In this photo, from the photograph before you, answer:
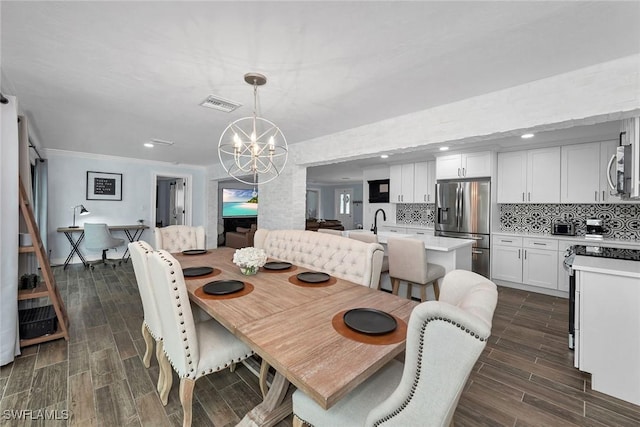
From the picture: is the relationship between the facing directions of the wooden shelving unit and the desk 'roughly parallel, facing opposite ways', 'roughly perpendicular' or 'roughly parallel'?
roughly perpendicular

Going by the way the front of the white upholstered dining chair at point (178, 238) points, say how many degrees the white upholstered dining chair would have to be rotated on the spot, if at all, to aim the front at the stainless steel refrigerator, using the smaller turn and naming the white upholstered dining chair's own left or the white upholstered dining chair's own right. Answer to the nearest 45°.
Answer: approximately 90° to the white upholstered dining chair's own left

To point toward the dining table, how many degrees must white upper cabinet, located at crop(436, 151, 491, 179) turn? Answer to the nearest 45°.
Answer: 0° — it already faces it

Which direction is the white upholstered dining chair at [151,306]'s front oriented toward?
to the viewer's right

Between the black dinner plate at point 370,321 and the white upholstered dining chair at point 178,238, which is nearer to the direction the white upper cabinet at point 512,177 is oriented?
the black dinner plate

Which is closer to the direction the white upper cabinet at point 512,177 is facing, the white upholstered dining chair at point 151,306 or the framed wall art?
the white upholstered dining chair

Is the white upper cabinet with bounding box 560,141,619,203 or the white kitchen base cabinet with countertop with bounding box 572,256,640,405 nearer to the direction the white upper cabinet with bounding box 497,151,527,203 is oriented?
the white kitchen base cabinet with countertop

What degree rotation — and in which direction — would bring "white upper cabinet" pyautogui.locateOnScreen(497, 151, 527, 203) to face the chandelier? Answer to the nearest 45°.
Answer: approximately 45° to its right

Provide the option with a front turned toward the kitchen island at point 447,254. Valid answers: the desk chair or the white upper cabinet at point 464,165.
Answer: the white upper cabinet

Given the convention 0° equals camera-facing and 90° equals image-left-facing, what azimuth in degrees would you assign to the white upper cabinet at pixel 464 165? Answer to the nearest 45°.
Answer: approximately 0°

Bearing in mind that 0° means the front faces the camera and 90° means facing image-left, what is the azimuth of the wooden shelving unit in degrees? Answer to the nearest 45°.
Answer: approximately 270°

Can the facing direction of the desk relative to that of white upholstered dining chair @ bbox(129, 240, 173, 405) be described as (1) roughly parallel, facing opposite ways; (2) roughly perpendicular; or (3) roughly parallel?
roughly perpendicular

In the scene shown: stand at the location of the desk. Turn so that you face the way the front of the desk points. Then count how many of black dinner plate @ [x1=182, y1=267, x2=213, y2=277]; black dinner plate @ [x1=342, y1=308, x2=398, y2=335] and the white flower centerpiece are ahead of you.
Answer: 3
